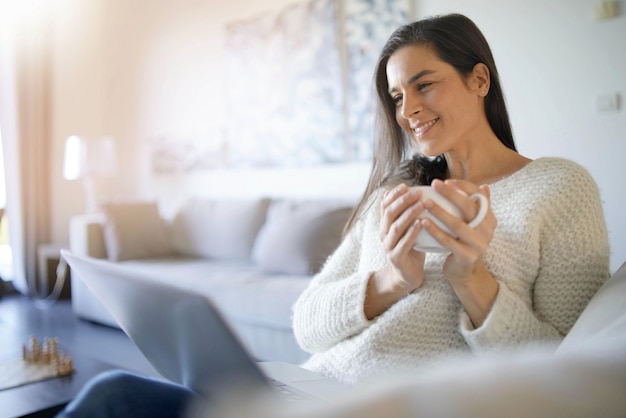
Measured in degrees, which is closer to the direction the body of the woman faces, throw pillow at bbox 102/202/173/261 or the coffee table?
the coffee table

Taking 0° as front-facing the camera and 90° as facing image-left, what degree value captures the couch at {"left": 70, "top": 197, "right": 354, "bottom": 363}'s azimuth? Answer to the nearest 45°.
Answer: approximately 45°

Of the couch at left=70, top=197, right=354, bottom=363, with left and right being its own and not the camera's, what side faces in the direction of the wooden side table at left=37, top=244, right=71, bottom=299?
right

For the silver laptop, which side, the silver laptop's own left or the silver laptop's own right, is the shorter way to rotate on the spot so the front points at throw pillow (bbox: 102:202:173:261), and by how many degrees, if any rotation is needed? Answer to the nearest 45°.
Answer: approximately 45° to the silver laptop's own left

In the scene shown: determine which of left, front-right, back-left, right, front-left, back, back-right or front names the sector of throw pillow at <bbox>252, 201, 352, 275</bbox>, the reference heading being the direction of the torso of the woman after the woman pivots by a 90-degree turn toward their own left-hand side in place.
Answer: back-left

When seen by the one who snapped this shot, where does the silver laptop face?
facing away from the viewer and to the right of the viewer

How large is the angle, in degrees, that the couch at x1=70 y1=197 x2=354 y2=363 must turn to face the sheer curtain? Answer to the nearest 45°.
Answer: approximately 90° to its right

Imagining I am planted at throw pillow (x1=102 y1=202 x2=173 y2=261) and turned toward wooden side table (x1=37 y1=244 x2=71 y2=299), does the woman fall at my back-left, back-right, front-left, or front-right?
back-left
